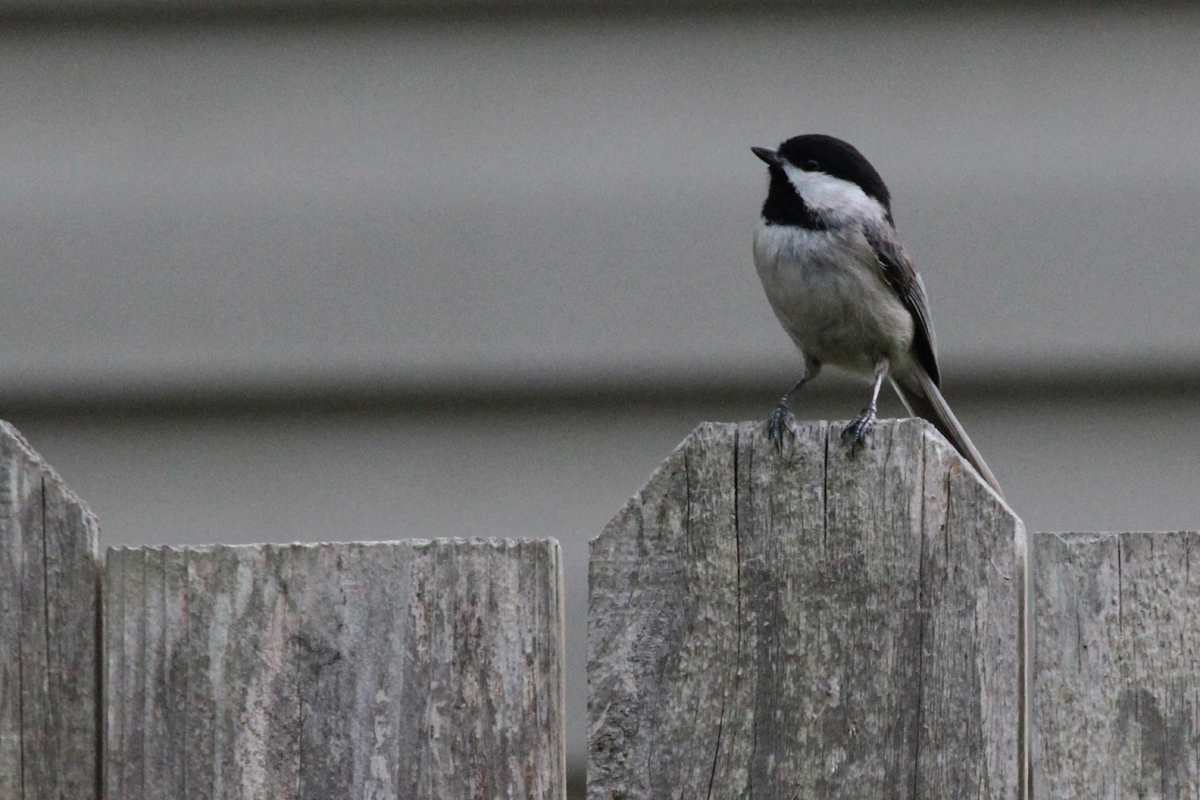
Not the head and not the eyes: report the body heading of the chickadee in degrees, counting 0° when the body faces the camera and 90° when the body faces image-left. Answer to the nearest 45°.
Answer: approximately 45°
